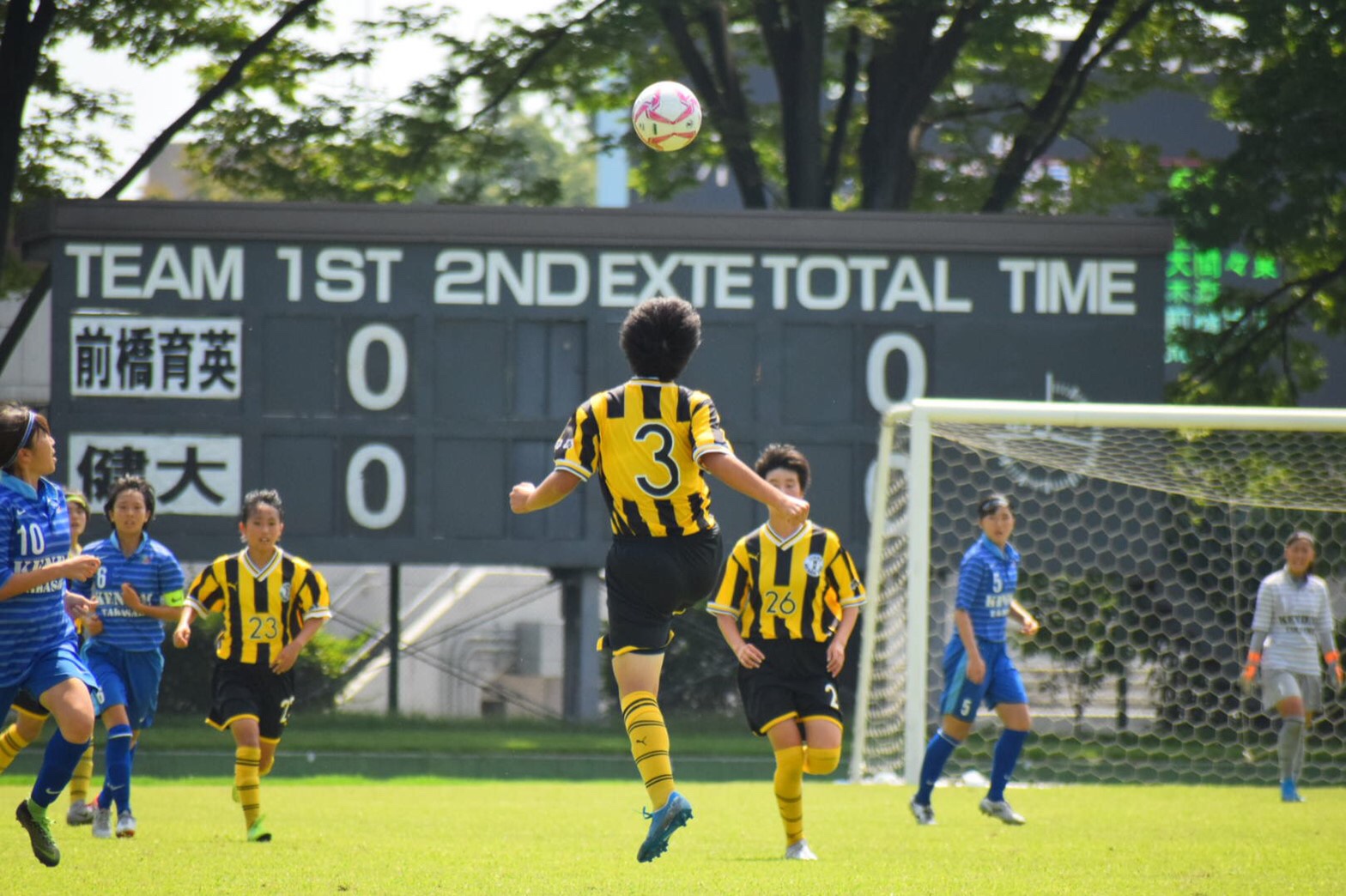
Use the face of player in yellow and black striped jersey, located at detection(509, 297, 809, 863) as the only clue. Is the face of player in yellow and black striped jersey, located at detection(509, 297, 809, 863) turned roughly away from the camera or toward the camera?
away from the camera

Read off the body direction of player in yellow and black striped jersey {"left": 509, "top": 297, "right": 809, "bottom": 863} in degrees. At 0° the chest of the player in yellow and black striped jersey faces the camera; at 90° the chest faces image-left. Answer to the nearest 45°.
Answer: approximately 180°

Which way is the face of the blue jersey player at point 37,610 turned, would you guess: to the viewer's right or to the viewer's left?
to the viewer's right

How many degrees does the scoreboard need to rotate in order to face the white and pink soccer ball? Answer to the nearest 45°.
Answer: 0° — it already faces it

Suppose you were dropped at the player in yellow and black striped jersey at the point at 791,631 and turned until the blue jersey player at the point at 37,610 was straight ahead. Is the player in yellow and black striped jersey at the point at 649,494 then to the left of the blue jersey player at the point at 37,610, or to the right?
left

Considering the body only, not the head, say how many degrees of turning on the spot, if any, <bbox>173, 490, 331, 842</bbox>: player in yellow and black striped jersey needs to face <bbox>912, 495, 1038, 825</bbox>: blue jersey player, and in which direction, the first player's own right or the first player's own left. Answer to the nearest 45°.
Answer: approximately 90° to the first player's own left
